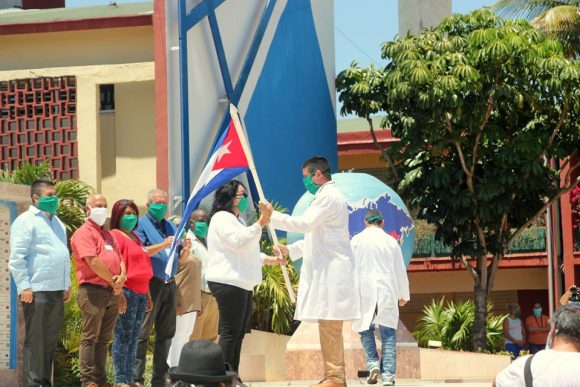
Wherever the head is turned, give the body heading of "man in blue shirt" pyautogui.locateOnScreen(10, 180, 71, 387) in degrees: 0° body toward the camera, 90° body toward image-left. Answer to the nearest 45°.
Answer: approximately 315°

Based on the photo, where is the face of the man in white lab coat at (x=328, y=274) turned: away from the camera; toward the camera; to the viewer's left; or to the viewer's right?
to the viewer's left

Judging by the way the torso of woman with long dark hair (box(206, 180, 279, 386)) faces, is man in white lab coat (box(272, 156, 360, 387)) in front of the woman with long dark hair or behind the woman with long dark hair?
in front

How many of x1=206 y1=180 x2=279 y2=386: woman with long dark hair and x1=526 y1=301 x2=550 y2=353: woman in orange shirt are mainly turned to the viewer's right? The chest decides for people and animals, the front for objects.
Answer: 1

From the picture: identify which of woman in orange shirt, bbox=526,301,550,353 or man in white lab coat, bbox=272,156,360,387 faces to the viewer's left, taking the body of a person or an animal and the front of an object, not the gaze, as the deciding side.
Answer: the man in white lab coat

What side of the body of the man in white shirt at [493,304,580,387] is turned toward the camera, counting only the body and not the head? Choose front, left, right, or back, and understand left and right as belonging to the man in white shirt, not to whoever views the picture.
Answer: back

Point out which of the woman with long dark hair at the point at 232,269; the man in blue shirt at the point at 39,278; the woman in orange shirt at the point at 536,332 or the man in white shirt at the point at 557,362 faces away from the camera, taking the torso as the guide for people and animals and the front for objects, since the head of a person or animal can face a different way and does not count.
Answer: the man in white shirt

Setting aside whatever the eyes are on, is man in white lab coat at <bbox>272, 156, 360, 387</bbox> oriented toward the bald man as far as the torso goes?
yes

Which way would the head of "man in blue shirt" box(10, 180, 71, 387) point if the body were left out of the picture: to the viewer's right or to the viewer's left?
to the viewer's right
